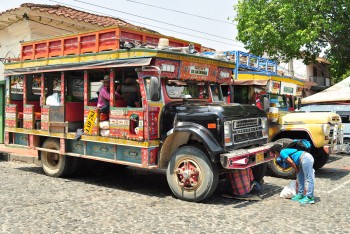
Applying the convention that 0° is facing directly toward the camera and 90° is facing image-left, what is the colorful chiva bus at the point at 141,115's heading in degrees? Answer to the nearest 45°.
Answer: approximately 315°

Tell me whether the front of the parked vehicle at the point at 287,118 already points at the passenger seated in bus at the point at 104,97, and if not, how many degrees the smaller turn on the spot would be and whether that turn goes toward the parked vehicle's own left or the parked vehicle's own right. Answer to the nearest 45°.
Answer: approximately 90° to the parked vehicle's own right

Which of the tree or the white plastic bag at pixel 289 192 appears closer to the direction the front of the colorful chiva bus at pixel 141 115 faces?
the white plastic bag

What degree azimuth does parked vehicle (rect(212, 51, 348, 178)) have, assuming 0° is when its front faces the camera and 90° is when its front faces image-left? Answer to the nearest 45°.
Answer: approximately 315°

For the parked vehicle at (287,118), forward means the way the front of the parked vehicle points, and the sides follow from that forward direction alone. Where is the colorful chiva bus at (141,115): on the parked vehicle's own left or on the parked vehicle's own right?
on the parked vehicle's own right

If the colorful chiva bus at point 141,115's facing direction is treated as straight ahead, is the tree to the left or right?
on its left

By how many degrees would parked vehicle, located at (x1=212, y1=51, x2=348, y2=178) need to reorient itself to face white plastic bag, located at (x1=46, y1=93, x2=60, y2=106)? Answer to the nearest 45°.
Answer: approximately 135° to its right
